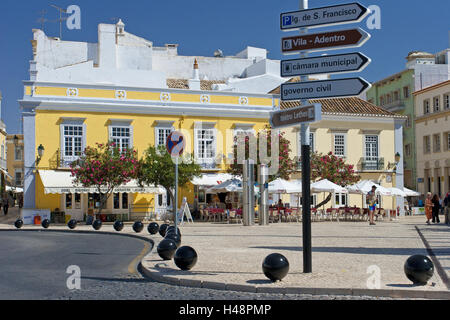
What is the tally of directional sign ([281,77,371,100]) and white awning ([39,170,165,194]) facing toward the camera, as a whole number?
2

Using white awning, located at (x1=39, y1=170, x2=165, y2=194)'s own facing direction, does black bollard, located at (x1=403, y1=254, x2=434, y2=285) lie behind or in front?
in front

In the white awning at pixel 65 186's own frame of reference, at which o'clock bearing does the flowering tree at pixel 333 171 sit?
The flowering tree is roughly at 9 o'clock from the white awning.

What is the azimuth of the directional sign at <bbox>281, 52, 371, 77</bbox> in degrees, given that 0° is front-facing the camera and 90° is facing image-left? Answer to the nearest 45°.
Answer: approximately 0°

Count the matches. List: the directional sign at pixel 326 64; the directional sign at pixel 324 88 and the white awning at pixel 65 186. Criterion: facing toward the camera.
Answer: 3

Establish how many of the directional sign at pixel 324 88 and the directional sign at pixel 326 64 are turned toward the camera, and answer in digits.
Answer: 2

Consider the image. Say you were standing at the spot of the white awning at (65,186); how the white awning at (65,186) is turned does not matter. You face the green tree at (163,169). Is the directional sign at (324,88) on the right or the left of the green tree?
right

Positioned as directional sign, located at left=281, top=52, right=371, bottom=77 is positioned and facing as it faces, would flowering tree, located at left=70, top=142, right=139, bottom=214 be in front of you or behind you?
behind
